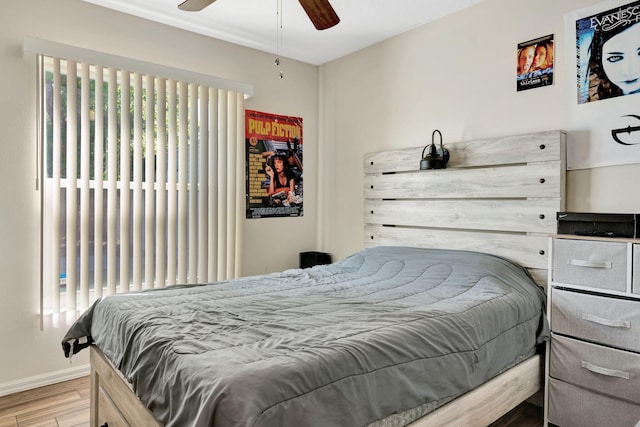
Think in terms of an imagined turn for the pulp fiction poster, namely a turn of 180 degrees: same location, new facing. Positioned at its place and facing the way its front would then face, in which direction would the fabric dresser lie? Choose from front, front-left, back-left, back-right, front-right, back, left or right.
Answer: back

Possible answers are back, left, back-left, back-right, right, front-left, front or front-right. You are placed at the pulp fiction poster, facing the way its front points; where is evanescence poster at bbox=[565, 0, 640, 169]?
front

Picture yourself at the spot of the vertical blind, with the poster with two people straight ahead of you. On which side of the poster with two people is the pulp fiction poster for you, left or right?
left

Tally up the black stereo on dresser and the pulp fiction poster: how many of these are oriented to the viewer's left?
0

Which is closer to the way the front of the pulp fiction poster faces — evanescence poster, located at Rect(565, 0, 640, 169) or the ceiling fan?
the evanescence poster

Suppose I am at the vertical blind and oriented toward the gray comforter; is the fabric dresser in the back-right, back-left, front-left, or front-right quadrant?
front-left

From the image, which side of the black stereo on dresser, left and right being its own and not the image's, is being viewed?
front

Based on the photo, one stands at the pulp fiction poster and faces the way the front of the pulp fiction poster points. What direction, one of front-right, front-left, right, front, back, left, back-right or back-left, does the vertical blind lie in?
right

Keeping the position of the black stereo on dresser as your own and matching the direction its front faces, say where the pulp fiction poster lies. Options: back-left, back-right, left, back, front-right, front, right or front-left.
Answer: right

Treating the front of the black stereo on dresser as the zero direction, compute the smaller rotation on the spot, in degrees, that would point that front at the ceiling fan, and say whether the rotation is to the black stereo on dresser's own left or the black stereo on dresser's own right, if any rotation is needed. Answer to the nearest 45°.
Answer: approximately 45° to the black stereo on dresser's own right

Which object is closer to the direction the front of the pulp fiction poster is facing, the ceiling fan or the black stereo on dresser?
the black stereo on dresser

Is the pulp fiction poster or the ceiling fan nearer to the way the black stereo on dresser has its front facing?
the ceiling fan

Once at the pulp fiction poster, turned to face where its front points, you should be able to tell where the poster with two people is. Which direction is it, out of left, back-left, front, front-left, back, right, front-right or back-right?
front

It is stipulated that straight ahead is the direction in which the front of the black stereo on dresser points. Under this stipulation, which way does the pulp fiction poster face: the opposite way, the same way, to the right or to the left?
to the left

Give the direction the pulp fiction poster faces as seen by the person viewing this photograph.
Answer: facing the viewer and to the right of the viewer
